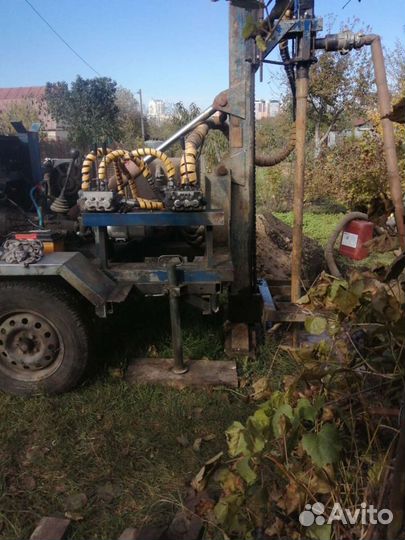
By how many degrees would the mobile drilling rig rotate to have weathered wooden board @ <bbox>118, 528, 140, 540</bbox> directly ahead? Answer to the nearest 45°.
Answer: approximately 90° to its left

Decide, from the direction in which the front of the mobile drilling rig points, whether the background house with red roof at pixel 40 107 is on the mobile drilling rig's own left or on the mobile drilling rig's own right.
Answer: on the mobile drilling rig's own right

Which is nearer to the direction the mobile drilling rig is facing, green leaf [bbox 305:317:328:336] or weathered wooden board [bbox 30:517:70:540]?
the weathered wooden board

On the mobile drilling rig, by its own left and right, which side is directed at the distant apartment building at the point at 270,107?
right

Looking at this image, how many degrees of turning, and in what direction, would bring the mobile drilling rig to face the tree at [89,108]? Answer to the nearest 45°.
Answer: approximately 90° to its right

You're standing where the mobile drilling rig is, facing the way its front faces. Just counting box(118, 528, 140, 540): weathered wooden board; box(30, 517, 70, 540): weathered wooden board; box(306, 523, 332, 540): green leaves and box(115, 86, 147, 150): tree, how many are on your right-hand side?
1

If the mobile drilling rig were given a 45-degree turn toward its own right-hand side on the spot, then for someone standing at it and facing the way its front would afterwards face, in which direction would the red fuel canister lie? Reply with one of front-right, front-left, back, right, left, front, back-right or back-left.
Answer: right

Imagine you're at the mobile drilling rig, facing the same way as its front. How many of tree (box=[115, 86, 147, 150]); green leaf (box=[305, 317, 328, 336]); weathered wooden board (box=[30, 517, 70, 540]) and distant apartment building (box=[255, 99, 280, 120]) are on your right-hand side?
2

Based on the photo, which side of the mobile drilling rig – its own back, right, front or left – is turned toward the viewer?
left

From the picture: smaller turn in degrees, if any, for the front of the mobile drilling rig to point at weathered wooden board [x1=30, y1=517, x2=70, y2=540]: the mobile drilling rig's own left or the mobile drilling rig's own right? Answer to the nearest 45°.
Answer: approximately 90° to the mobile drilling rig's own left

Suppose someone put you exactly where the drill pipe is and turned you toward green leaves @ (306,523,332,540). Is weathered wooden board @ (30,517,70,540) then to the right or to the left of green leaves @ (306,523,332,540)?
right
